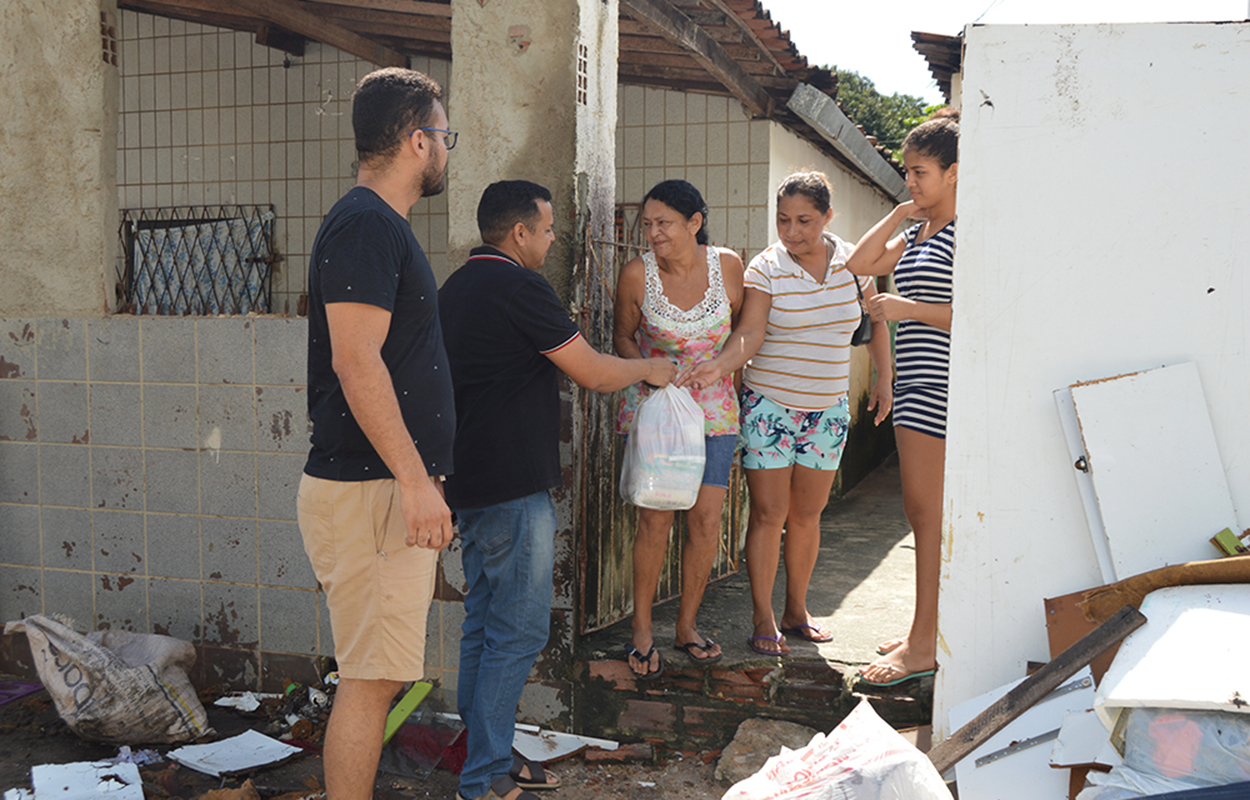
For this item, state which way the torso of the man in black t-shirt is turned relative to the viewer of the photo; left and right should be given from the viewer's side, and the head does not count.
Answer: facing to the right of the viewer

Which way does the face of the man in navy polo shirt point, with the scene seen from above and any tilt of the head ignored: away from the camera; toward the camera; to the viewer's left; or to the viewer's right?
to the viewer's right

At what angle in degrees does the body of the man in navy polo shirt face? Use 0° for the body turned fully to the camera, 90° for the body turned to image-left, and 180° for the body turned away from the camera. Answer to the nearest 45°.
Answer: approximately 225°

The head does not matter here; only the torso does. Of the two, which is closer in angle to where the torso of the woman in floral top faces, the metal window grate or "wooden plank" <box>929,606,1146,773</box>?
the wooden plank

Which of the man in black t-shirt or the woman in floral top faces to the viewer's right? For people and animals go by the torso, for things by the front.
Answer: the man in black t-shirt

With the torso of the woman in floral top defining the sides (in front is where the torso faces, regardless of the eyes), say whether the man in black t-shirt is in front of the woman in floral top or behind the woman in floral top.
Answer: in front

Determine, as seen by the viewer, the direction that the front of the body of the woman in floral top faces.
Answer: toward the camera

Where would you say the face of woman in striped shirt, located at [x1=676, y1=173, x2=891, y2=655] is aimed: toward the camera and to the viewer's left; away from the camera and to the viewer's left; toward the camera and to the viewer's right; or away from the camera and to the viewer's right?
toward the camera and to the viewer's left

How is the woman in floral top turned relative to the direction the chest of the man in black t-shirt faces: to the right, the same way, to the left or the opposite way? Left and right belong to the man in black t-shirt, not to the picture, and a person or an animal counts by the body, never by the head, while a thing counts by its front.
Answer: to the right

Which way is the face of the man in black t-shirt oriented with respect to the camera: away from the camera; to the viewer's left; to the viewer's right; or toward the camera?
to the viewer's right

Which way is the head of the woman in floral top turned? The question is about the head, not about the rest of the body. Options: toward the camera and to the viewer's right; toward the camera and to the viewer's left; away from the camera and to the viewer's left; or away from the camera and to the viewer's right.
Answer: toward the camera and to the viewer's left

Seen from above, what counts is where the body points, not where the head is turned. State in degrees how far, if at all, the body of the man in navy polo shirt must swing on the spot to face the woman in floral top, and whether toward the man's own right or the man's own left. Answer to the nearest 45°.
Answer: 0° — they already face them

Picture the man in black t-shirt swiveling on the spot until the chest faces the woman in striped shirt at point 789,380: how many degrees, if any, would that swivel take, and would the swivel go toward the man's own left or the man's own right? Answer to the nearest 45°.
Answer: approximately 45° to the man's own left
